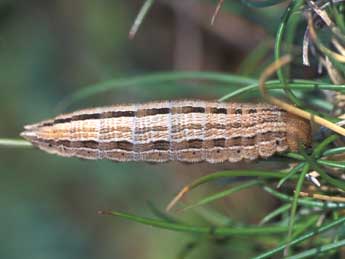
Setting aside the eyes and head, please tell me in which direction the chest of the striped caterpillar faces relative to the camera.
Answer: to the viewer's right
